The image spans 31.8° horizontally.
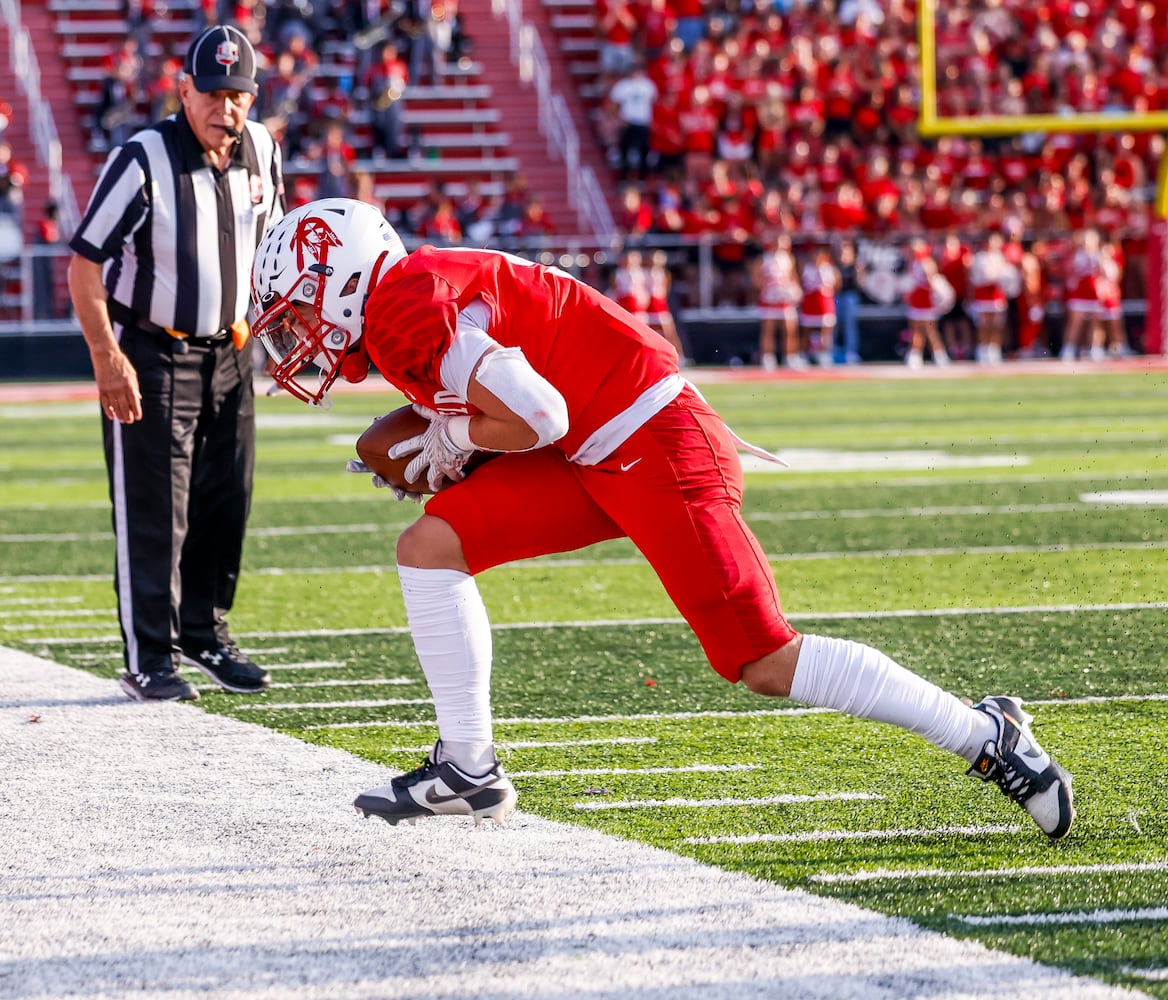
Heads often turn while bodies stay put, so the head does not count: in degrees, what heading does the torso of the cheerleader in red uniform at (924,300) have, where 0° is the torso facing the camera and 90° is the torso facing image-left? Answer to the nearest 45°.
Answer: approximately 0°

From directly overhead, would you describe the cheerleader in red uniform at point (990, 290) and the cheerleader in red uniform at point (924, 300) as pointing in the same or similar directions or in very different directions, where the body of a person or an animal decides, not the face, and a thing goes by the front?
same or similar directions

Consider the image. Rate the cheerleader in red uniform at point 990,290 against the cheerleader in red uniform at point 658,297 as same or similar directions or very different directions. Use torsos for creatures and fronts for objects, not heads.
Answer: same or similar directions

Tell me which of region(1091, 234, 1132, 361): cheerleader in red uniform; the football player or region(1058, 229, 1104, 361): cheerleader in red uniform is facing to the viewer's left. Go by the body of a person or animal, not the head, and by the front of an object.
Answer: the football player

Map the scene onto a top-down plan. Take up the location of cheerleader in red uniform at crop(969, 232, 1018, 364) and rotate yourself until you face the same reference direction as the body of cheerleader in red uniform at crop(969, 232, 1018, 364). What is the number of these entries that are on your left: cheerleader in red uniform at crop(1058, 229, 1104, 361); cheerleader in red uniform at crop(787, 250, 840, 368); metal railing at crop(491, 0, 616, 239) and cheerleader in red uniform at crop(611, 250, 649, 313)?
1

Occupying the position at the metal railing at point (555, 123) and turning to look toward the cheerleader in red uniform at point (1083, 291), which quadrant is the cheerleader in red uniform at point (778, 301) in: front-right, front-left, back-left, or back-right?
front-right

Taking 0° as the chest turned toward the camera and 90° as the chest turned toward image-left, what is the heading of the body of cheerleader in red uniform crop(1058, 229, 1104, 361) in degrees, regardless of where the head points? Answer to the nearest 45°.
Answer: approximately 0°

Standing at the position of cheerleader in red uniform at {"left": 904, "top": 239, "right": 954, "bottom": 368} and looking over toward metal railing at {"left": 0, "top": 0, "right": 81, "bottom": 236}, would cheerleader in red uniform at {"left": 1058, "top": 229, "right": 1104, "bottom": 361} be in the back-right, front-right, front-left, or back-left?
back-right

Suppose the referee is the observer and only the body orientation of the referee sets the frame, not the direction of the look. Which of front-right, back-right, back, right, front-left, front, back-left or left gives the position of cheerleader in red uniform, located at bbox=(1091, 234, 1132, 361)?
left

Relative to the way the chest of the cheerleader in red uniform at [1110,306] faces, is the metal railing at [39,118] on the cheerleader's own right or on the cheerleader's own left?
on the cheerleader's own right

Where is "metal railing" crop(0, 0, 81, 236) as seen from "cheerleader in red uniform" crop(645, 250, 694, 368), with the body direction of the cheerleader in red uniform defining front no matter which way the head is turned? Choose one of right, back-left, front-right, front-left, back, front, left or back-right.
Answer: right

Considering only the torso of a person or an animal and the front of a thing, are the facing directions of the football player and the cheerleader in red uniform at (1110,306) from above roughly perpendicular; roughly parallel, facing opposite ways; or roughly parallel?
roughly perpendicular

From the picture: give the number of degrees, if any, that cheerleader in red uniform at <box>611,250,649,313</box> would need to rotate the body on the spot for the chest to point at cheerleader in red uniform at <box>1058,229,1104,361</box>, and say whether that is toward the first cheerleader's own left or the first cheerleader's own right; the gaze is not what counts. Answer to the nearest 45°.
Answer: approximately 90° to the first cheerleader's own left

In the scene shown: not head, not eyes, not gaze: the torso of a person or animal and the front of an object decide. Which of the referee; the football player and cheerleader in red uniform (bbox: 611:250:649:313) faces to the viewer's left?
the football player

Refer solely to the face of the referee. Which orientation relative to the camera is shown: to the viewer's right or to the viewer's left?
to the viewer's right
